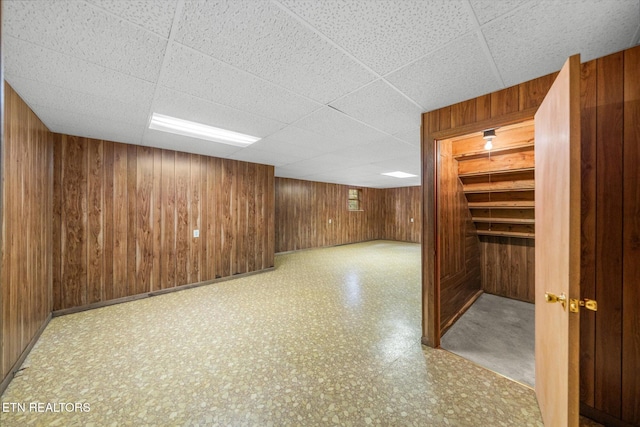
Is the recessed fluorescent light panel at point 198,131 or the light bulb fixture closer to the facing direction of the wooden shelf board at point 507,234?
the light bulb fixture

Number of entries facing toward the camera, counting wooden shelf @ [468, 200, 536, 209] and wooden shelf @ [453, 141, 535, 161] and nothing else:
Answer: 2

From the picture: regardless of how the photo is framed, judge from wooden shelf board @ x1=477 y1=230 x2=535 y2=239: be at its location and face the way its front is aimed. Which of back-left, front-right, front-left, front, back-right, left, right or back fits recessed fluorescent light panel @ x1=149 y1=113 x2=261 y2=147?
front-right

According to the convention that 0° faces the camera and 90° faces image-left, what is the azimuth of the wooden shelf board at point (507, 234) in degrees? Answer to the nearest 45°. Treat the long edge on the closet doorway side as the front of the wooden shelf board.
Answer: approximately 0°

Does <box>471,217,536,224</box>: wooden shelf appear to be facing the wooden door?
yes

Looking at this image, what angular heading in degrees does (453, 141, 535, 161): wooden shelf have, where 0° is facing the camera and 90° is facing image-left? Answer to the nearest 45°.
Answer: approximately 0°
